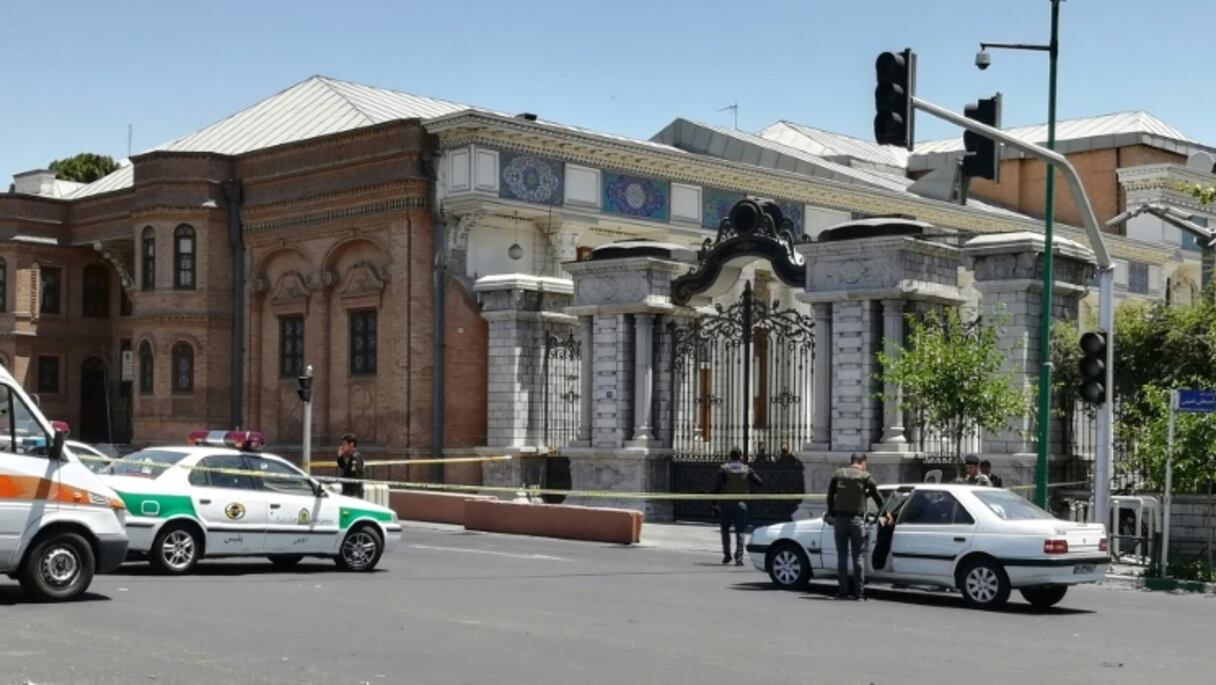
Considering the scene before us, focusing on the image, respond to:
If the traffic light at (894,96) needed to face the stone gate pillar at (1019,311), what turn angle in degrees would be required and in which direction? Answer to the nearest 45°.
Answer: approximately 135° to its right

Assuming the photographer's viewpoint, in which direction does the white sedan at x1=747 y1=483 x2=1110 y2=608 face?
facing away from the viewer and to the left of the viewer

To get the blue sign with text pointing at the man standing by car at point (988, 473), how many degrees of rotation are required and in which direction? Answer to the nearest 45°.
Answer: approximately 135° to its right

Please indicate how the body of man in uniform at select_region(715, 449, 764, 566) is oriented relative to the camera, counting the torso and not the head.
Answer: away from the camera

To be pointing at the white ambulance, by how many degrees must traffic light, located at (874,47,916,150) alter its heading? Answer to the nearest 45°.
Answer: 0° — it already faces it

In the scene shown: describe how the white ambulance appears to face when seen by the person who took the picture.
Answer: facing to the right of the viewer

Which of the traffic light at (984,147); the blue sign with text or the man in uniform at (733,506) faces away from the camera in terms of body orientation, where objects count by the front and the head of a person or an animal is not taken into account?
the man in uniform
